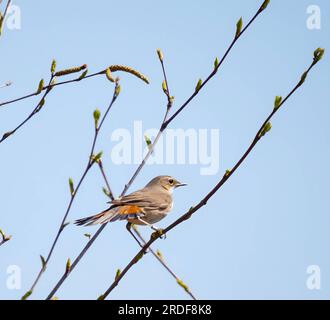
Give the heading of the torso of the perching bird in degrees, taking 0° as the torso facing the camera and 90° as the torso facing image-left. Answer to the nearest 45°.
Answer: approximately 270°
